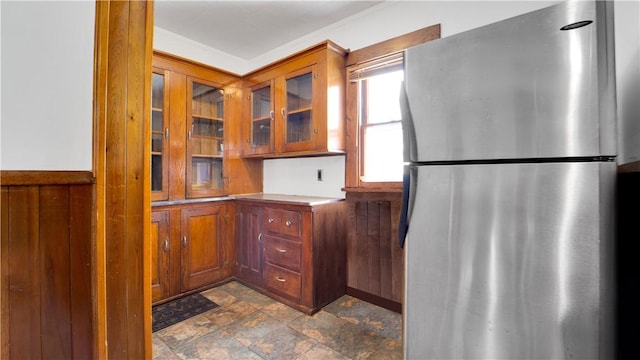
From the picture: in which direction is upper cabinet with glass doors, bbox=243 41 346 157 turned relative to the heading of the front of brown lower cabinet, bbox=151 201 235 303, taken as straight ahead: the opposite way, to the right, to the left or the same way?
to the right

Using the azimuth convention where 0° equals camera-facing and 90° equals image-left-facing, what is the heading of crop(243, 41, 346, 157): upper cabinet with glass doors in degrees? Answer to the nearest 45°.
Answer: approximately 45°

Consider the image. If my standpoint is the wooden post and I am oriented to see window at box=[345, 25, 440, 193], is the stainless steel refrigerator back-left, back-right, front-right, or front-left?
front-right

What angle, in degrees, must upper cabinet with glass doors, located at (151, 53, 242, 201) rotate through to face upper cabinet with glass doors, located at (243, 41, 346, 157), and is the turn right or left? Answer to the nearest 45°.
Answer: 0° — it already faces it

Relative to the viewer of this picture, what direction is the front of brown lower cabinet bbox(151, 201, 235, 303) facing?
facing the viewer and to the right of the viewer

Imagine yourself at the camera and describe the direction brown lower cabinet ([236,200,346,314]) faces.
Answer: facing the viewer and to the left of the viewer

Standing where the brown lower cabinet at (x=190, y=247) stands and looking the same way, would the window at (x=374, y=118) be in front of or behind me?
in front

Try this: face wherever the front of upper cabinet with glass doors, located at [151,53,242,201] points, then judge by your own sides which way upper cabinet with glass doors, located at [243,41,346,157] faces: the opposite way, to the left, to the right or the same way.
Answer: to the right

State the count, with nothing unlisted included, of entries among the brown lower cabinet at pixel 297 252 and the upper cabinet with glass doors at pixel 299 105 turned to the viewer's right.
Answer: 0
